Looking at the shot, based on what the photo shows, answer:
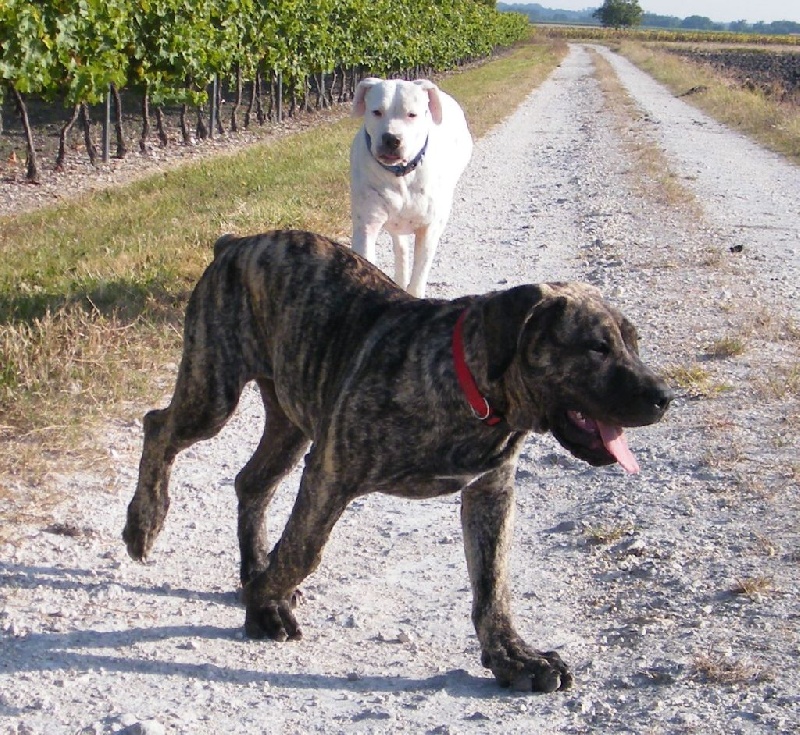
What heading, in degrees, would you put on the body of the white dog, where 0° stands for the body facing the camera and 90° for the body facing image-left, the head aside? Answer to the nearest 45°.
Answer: approximately 0°

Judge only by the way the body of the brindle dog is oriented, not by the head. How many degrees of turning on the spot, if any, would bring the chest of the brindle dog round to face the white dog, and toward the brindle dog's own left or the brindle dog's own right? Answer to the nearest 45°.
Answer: approximately 135° to the brindle dog's own left

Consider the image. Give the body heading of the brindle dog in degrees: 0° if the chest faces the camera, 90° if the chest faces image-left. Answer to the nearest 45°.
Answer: approximately 315°

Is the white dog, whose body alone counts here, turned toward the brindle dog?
yes
